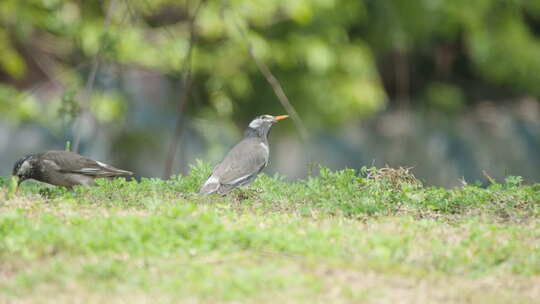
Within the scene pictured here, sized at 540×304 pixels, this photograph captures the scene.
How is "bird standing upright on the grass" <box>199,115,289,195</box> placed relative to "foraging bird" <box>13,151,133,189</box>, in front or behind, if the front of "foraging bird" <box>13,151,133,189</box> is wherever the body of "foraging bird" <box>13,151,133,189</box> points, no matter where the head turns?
behind

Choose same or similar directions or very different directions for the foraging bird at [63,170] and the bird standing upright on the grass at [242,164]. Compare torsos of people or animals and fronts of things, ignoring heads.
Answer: very different directions

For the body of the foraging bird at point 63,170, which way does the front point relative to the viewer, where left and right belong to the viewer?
facing to the left of the viewer

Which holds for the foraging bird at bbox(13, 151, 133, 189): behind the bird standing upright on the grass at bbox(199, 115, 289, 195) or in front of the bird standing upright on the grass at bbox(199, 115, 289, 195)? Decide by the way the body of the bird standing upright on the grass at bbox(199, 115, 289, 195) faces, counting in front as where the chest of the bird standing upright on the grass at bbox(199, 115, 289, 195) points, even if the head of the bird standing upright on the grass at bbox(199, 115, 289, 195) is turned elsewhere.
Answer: behind

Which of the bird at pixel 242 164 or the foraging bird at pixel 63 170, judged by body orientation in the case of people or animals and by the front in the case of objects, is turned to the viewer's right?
the bird at pixel 242 164

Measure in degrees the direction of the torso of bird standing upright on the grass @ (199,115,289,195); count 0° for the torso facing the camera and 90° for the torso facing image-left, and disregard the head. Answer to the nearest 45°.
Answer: approximately 270°

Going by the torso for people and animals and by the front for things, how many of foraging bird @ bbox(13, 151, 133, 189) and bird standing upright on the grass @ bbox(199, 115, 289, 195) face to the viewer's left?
1
